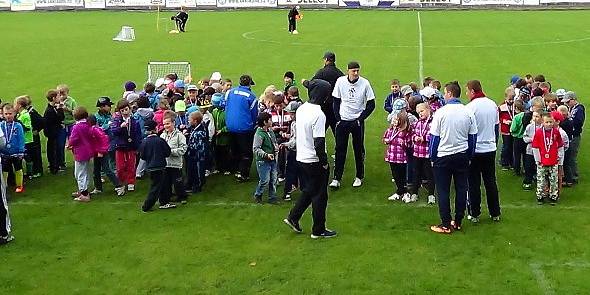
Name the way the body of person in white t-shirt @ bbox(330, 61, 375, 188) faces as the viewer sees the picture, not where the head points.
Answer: toward the camera

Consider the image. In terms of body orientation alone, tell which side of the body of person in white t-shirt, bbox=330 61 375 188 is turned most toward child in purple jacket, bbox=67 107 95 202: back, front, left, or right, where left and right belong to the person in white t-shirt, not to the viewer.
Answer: right

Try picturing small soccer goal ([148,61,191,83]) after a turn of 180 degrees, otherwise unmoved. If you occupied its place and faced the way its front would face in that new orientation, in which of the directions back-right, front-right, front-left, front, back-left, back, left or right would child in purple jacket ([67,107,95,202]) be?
back

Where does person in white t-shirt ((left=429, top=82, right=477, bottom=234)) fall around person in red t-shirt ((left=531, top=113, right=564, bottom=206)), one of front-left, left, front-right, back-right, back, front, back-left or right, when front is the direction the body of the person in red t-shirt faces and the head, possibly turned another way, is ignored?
front-right

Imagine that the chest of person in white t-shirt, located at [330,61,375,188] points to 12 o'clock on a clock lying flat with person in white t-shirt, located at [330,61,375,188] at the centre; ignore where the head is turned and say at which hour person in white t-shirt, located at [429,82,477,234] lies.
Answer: person in white t-shirt, located at [429,82,477,234] is roughly at 11 o'clock from person in white t-shirt, located at [330,61,375,188].

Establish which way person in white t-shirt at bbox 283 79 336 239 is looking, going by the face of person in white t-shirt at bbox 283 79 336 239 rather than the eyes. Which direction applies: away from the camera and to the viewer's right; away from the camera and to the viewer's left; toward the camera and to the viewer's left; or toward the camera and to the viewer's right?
away from the camera and to the viewer's left

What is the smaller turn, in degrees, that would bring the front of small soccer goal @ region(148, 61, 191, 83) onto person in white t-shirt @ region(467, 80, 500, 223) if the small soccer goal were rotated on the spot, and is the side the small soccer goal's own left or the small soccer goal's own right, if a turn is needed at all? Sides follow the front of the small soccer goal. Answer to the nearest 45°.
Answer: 0° — it already faces them

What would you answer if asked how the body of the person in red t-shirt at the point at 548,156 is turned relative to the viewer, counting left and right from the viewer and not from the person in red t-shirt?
facing the viewer
